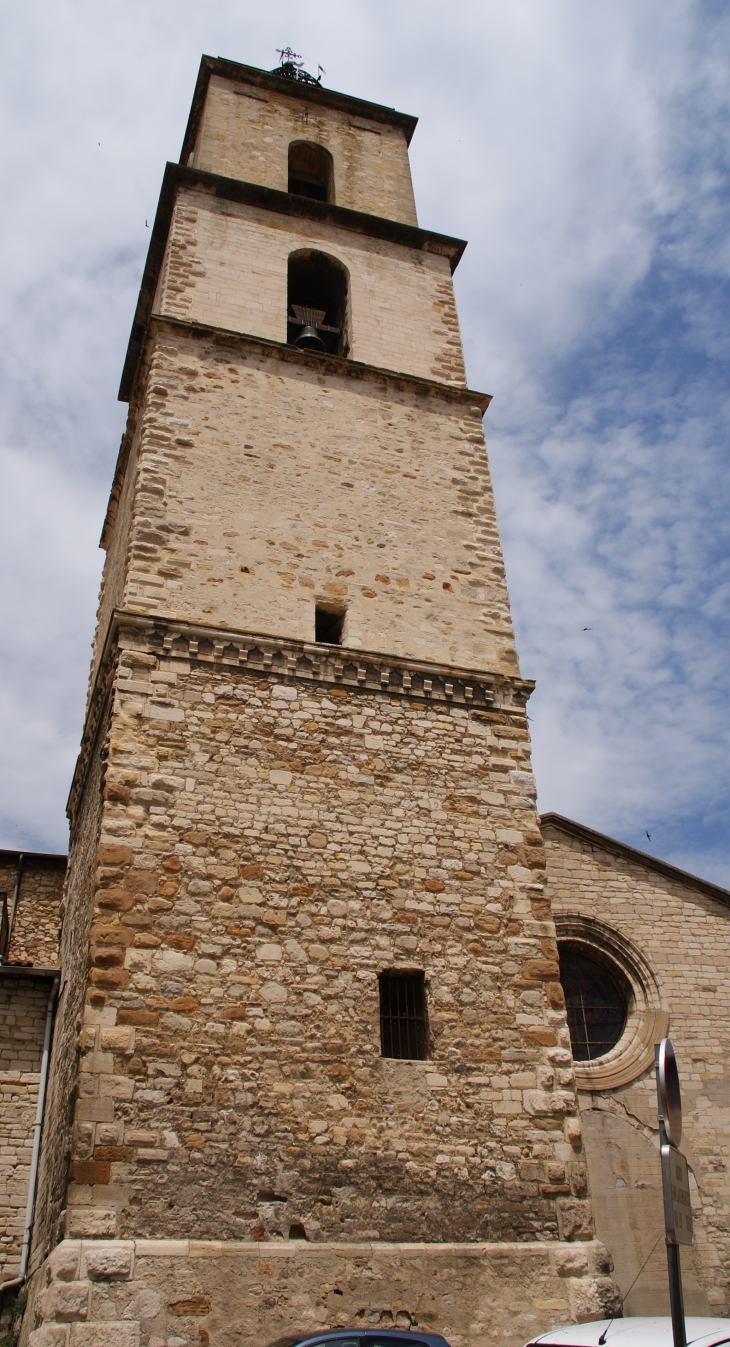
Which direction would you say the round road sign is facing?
to the viewer's right

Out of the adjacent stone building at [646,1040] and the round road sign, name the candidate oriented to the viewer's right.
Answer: the round road sign

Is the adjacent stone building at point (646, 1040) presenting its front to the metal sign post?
yes

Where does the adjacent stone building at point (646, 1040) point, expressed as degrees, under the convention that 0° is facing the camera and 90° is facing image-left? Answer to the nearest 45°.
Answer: approximately 0°

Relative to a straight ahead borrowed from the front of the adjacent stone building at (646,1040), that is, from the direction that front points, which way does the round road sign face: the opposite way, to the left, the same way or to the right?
to the left

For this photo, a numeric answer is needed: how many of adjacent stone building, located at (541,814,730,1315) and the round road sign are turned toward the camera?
1

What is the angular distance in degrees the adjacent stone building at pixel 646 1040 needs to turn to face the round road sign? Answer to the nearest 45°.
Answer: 0° — it already faces it
